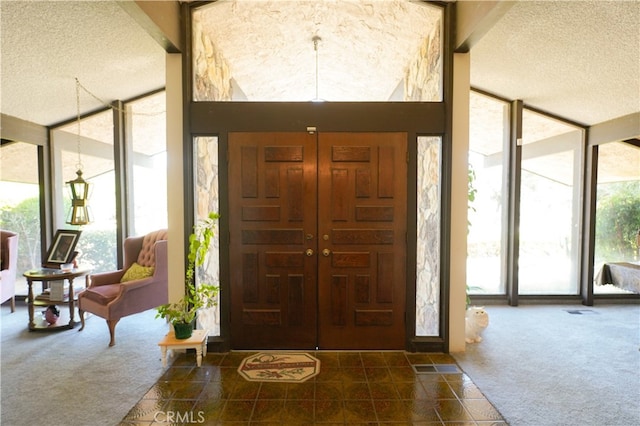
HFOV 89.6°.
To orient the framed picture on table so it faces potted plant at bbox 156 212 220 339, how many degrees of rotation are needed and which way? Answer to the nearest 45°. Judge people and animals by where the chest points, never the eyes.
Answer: approximately 45° to its left

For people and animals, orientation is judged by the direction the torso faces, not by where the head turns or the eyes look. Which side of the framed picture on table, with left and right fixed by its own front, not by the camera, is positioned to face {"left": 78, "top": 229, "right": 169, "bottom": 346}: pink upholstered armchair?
left

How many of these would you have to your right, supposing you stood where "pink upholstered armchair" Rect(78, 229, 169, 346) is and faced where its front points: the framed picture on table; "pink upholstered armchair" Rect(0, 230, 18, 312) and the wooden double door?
2

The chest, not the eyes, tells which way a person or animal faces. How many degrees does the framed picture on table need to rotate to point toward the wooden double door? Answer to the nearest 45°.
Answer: approximately 90° to its left

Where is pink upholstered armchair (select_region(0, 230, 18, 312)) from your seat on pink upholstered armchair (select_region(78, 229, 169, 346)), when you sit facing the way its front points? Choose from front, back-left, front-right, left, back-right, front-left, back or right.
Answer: right

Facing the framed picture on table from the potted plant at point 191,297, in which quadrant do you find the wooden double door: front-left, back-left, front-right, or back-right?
back-right

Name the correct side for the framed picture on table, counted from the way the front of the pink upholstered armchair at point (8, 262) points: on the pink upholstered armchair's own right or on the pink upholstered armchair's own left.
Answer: on the pink upholstered armchair's own left
